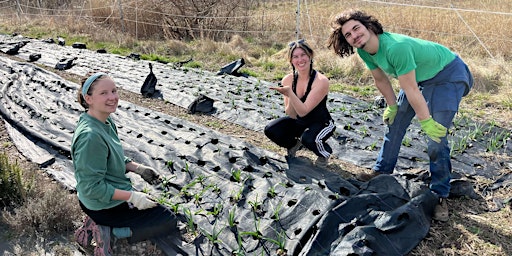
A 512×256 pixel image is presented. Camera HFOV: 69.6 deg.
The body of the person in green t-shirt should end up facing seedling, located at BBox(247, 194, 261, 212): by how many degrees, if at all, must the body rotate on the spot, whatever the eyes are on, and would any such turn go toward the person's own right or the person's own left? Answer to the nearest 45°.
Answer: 0° — they already face it

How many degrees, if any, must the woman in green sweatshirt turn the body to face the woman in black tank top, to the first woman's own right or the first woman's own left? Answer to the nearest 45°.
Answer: approximately 45° to the first woman's own left

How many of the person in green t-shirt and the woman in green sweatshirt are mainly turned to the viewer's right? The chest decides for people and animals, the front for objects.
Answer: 1

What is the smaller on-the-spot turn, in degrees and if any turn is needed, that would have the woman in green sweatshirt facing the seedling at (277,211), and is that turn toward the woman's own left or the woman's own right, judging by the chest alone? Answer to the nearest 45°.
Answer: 0° — they already face it

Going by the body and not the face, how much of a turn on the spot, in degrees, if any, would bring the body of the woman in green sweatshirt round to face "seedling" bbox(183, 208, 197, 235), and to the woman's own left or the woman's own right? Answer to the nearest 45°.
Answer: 0° — they already face it

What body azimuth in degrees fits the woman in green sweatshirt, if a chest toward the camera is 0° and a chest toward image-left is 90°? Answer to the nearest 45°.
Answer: approximately 270°

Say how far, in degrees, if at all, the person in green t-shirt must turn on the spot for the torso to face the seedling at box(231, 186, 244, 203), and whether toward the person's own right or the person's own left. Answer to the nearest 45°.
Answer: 0° — they already face it
